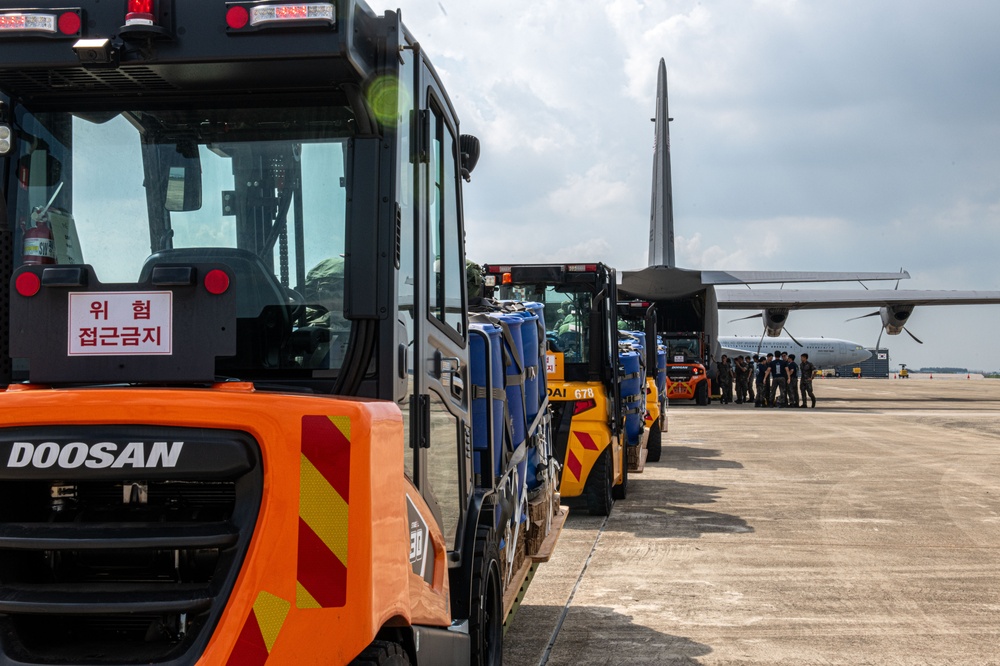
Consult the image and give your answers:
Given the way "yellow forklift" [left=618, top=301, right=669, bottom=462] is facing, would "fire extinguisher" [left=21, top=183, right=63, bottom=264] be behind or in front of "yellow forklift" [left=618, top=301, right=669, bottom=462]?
behind

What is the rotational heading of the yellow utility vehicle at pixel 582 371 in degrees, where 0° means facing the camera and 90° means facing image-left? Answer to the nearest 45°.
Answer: approximately 180°

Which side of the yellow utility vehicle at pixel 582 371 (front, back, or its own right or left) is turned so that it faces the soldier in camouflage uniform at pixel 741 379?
front

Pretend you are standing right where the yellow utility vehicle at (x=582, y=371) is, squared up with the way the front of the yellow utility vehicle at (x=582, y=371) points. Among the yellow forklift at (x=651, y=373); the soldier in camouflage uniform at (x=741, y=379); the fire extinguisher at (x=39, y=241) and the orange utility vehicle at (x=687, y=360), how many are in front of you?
3

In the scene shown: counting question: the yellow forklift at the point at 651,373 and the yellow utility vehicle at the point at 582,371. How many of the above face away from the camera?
2

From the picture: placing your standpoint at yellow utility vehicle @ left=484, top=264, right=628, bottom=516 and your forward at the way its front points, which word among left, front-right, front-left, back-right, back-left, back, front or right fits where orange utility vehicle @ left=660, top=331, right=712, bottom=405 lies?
front

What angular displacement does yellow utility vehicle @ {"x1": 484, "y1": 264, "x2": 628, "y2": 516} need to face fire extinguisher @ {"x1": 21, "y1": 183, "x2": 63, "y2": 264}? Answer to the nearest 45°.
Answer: approximately 180°

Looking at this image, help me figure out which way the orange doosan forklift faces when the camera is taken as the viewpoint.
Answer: facing away from the viewer and to the right of the viewer

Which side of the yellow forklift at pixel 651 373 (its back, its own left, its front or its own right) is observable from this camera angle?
back

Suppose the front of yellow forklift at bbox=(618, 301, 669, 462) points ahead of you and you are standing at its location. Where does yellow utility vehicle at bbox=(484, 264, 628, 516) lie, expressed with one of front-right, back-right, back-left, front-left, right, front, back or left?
back

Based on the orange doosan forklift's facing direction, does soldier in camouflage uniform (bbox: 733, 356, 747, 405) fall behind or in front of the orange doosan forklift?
in front

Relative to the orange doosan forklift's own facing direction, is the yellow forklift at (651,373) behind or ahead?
ahead

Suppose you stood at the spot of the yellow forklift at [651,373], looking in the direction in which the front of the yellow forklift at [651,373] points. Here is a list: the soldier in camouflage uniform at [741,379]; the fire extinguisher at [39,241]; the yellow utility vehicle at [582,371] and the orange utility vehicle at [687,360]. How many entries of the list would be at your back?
2

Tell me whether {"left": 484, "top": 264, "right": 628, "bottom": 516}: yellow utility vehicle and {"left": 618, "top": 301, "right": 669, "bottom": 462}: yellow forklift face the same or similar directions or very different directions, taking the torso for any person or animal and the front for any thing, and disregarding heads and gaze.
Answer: same or similar directions

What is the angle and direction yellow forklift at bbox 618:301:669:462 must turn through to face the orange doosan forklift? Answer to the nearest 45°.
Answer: approximately 180°
